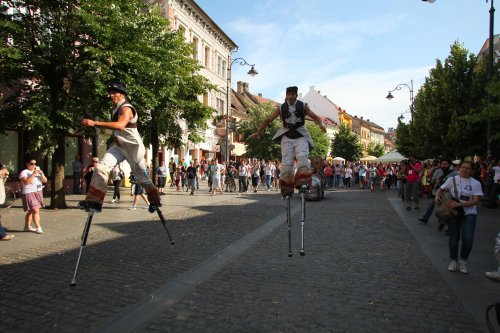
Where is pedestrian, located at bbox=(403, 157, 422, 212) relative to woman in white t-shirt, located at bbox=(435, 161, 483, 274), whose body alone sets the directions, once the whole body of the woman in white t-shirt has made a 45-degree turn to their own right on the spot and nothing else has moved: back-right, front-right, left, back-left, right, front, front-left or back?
right

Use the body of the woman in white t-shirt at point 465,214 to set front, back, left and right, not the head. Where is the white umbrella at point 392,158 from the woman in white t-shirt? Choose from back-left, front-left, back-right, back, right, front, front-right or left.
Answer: back-right

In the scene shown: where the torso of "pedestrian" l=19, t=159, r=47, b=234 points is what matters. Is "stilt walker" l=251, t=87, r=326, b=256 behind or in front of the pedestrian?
in front

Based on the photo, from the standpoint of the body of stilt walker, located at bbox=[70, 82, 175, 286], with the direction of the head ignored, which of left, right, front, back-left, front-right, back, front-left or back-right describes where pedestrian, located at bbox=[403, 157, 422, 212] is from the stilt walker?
back

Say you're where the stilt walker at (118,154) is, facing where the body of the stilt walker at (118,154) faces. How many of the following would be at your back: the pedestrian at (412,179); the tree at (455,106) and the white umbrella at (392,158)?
3

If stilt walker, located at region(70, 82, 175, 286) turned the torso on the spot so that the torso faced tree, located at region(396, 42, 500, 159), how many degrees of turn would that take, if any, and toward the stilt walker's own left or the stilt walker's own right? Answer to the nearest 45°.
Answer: approximately 180°

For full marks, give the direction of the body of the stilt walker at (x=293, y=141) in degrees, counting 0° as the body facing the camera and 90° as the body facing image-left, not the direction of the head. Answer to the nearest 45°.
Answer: approximately 0°
